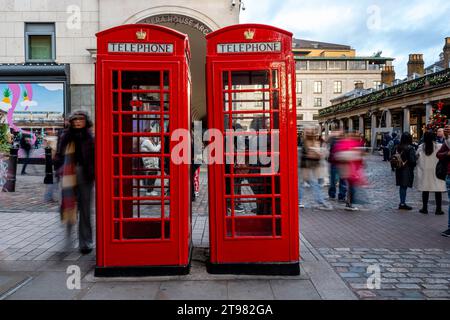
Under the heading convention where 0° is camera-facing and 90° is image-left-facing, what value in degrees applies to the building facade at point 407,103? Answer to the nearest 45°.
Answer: approximately 45°

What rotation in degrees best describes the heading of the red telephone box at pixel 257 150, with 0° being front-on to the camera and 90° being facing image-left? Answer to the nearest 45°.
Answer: approximately 0°

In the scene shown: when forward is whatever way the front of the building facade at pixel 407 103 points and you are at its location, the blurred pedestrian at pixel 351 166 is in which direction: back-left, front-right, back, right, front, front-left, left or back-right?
front-left

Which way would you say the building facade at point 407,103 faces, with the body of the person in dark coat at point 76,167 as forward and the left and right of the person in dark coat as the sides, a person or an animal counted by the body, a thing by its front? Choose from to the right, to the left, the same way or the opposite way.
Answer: to the right

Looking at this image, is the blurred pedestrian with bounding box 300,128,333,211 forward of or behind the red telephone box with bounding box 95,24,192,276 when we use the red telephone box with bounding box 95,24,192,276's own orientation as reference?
behind

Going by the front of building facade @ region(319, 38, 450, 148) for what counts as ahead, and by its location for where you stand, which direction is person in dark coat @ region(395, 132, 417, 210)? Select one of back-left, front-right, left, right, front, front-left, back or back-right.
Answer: front-left
